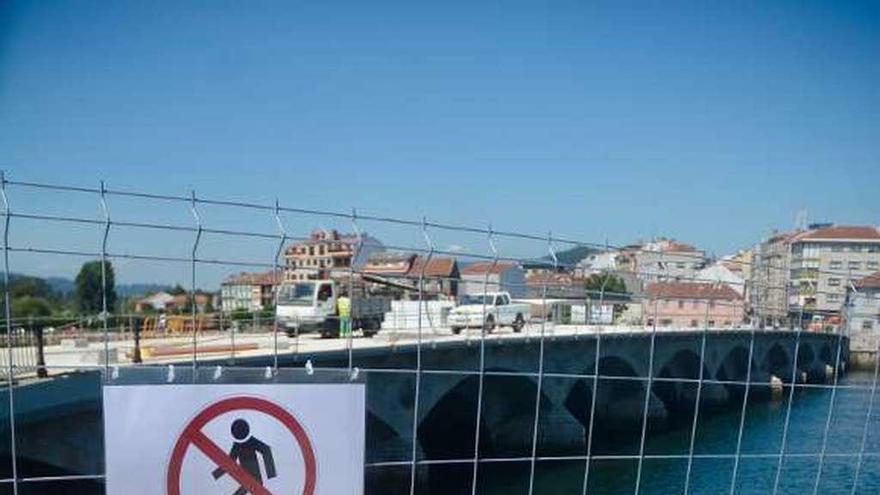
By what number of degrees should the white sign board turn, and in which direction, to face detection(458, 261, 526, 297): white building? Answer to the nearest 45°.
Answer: approximately 135° to its left

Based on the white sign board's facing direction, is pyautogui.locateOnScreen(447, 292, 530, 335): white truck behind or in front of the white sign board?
behind

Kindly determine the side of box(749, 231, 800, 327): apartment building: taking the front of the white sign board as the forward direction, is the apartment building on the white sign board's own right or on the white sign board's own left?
on the white sign board's own left

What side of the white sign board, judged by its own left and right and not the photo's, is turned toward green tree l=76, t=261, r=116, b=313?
back

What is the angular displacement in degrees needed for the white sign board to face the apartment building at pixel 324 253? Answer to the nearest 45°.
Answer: approximately 180°

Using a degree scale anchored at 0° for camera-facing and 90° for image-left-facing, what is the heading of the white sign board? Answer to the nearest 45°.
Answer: approximately 0°
